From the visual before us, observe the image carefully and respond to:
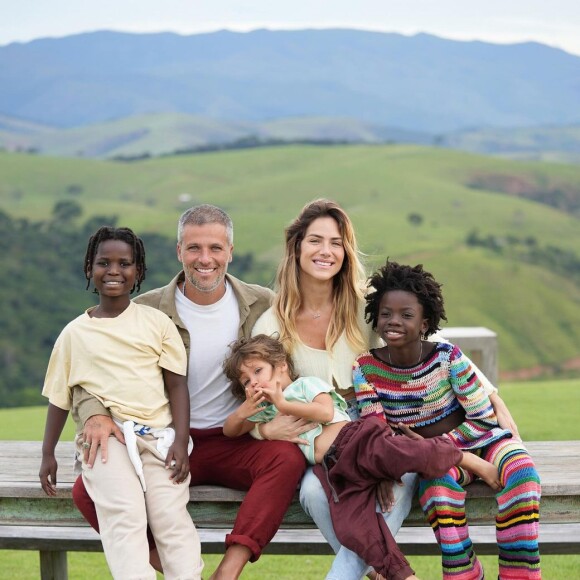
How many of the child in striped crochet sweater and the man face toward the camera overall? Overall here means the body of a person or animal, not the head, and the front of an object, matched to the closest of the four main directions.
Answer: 2

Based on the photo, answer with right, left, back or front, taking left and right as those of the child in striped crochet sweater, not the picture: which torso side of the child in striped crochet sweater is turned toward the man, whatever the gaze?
right

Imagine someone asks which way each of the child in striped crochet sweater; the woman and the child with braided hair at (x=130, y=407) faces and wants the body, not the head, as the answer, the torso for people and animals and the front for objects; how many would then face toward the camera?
3

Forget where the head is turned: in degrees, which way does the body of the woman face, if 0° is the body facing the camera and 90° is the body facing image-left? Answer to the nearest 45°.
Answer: approximately 0°

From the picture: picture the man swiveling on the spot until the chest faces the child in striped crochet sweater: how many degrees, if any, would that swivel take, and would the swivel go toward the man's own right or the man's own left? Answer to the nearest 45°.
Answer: approximately 90° to the man's own left

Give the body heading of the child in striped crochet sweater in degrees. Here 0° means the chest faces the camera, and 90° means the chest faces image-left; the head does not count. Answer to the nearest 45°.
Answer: approximately 0°

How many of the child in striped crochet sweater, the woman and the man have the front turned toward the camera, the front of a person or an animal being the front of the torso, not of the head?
3
